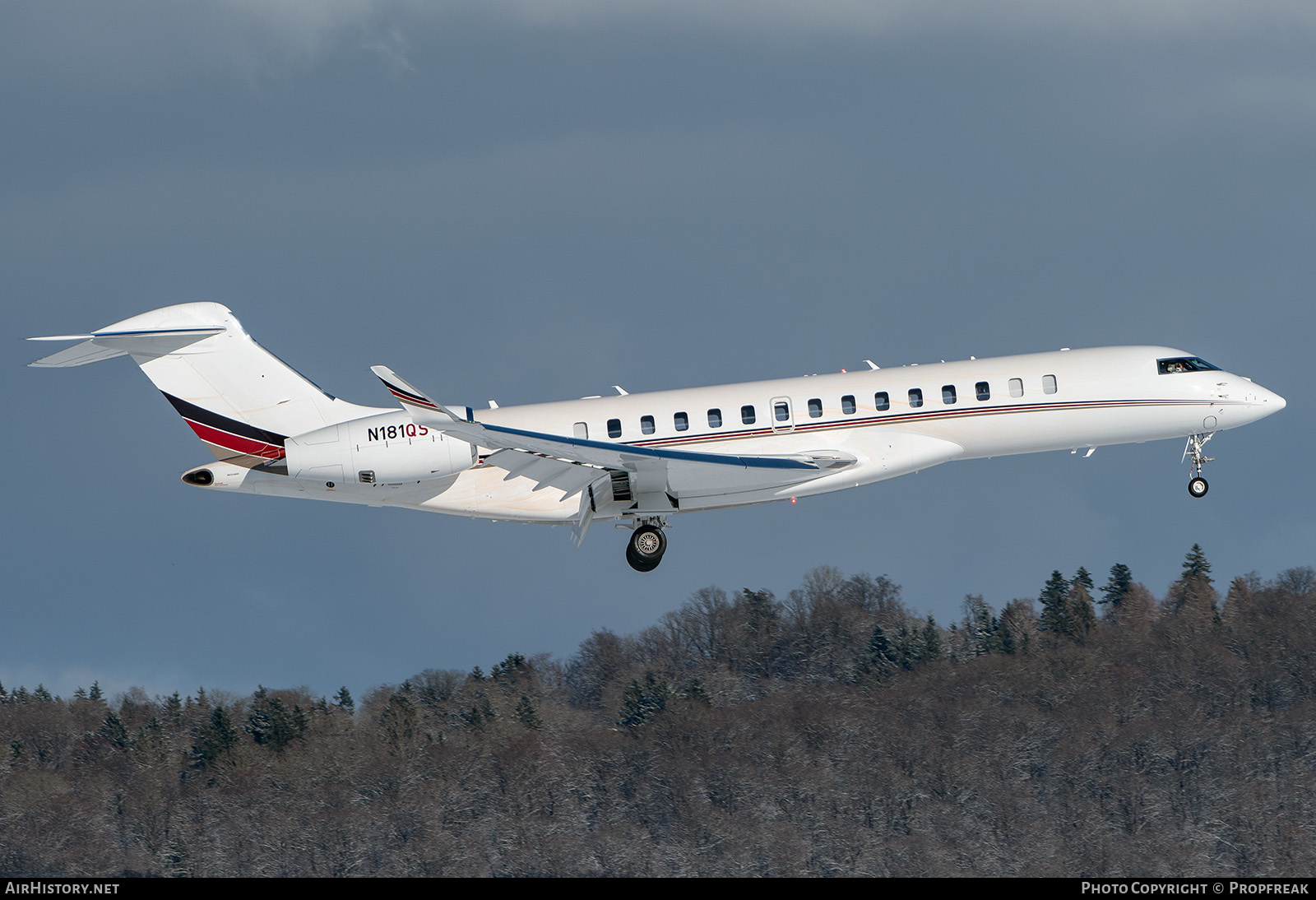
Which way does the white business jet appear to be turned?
to the viewer's right
